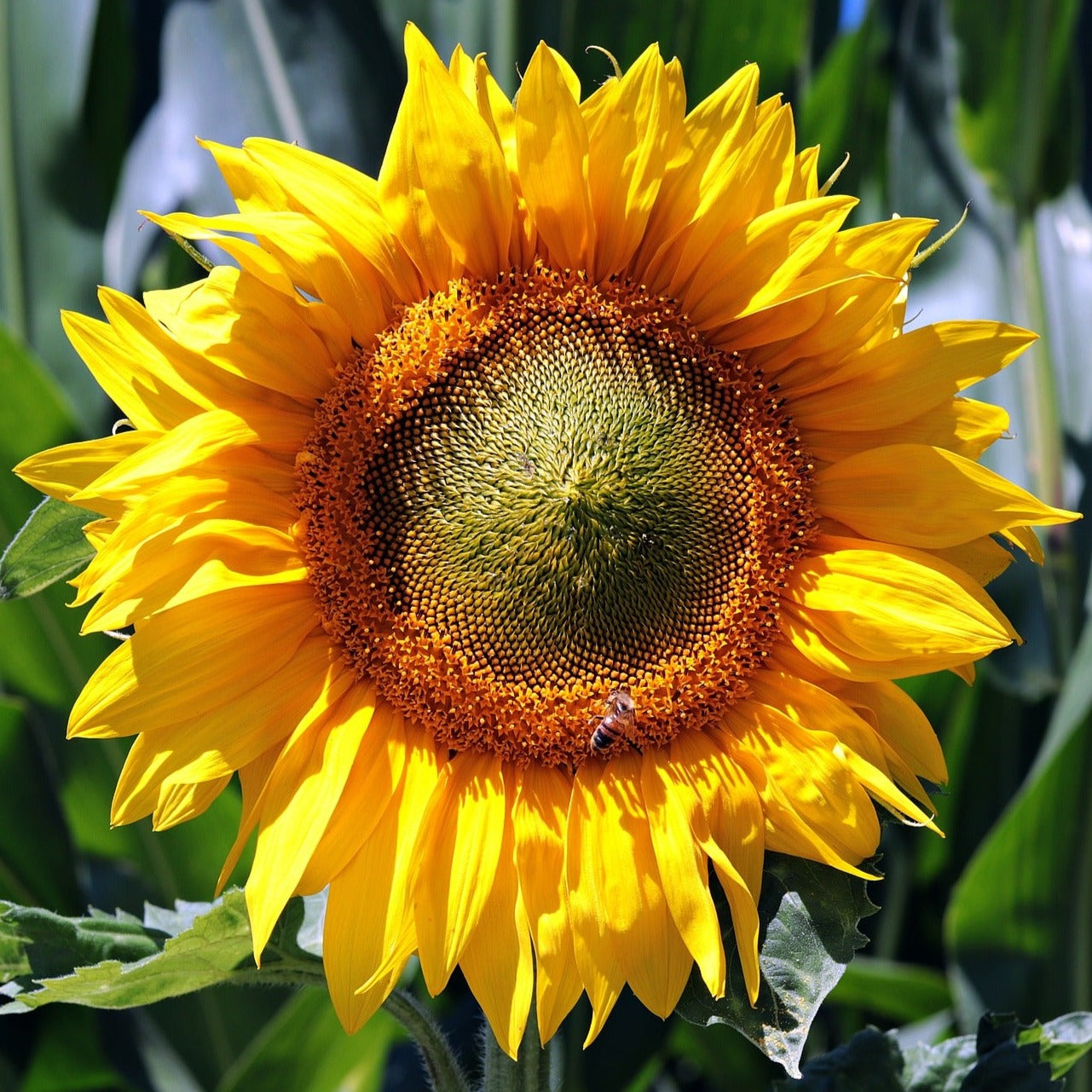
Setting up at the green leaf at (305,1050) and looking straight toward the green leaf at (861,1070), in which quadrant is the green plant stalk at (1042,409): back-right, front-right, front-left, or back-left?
front-left

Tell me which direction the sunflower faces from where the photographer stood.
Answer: facing the viewer

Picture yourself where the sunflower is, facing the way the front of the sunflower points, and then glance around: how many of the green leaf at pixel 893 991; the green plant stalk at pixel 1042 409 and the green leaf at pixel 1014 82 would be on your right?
0

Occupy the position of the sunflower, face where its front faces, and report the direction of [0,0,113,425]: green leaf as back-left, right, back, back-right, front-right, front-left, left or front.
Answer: back-right

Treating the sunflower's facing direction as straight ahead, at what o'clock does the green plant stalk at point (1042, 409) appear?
The green plant stalk is roughly at 7 o'clock from the sunflower.

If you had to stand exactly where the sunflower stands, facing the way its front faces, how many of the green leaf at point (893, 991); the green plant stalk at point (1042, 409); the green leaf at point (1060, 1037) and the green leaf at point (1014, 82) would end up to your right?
0

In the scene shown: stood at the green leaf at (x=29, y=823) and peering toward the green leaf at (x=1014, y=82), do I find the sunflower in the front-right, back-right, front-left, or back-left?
front-right

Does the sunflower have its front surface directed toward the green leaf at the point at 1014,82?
no

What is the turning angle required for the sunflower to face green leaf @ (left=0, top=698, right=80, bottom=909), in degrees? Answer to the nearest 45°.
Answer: approximately 135° to its right

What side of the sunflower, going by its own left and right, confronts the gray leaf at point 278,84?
back

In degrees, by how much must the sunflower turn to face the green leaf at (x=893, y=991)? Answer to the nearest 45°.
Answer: approximately 135° to its left

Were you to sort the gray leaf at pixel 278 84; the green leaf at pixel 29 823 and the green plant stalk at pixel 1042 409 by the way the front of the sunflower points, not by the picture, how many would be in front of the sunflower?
0

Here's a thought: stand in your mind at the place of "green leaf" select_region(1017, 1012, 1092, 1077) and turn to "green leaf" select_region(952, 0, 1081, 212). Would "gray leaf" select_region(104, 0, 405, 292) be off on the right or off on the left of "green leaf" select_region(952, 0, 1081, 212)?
left

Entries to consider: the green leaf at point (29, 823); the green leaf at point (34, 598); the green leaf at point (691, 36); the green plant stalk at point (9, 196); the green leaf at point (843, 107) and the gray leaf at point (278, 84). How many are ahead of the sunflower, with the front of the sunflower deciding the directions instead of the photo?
0

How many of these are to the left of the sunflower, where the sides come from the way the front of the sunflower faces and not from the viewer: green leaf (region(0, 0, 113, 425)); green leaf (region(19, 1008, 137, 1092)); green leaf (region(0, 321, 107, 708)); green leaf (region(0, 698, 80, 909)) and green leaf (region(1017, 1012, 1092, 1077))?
1

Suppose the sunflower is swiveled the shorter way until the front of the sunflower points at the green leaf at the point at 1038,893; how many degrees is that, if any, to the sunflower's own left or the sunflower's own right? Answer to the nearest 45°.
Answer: approximately 135° to the sunflower's own left
